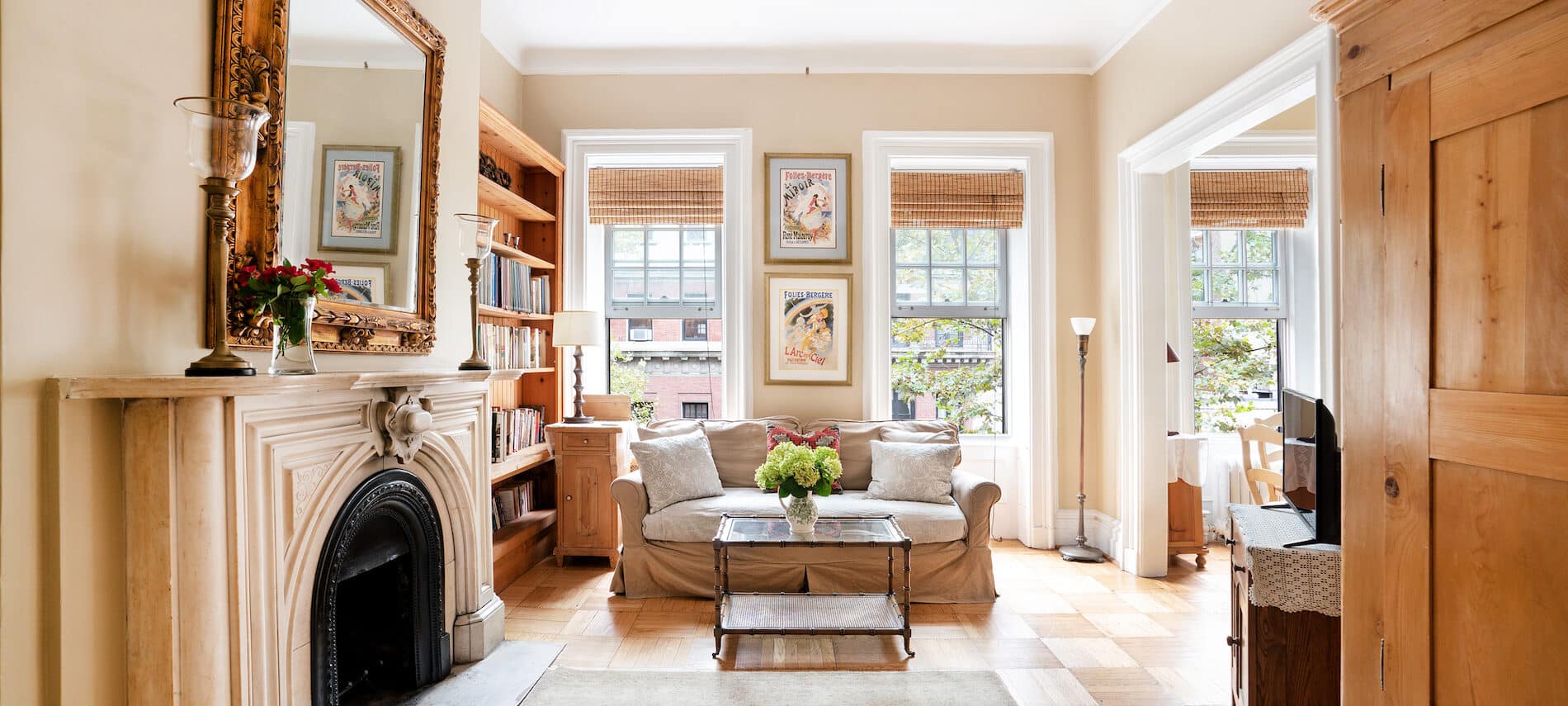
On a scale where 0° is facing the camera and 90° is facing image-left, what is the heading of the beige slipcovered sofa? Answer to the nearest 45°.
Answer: approximately 0°

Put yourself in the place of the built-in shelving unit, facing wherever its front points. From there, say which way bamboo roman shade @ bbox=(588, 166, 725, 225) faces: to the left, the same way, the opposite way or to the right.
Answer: to the right

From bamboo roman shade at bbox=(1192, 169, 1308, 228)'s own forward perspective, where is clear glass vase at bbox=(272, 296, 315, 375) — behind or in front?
in front

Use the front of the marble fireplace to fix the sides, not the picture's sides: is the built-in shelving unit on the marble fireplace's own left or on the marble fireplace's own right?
on the marble fireplace's own left

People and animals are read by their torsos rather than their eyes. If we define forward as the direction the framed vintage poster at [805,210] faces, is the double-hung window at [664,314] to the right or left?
on its right

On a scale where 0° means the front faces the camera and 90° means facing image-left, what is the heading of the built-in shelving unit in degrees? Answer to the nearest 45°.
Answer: approximately 270°

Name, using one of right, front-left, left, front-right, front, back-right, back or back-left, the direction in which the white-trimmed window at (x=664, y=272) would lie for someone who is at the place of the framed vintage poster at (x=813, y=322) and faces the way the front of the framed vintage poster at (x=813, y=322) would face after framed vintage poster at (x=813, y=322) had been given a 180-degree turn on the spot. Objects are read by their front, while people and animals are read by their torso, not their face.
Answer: left

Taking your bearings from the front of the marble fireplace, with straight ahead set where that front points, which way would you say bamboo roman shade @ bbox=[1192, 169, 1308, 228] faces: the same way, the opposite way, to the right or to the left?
to the right

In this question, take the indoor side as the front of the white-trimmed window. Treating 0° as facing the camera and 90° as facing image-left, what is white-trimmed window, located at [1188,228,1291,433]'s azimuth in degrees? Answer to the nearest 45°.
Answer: approximately 0°

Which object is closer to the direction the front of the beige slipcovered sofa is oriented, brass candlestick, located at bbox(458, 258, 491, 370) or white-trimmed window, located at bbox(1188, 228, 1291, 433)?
the brass candlestick

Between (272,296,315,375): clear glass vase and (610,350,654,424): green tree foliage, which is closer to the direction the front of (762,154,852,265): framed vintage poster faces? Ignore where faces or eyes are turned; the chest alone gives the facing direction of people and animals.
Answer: the clear glass vase
